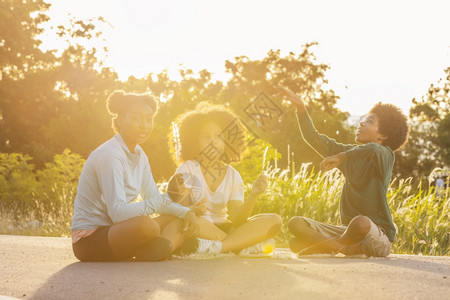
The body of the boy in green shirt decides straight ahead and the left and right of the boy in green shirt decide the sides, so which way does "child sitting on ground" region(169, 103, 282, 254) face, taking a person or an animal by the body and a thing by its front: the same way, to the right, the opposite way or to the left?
to the left

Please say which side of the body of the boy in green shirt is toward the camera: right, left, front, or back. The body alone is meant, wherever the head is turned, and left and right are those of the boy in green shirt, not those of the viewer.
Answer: left

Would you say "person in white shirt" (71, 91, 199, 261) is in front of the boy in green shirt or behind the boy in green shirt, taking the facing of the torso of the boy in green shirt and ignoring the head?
in front

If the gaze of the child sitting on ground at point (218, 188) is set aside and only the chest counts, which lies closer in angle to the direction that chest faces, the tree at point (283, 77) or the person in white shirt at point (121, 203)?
the person in white shirt

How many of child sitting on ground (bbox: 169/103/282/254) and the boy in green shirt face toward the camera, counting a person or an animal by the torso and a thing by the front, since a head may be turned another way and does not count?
1

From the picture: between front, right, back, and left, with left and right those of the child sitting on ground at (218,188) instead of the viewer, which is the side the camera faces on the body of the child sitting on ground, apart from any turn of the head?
front

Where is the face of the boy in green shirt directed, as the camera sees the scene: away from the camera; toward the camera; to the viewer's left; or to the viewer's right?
to the viewer's left

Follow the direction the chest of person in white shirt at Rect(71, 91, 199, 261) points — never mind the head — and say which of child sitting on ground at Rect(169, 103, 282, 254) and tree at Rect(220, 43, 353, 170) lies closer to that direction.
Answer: the child sitting on ground

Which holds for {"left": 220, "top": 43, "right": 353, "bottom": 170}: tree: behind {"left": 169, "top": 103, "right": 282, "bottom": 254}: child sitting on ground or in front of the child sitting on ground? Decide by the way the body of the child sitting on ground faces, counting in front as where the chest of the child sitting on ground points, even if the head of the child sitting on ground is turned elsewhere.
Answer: behind

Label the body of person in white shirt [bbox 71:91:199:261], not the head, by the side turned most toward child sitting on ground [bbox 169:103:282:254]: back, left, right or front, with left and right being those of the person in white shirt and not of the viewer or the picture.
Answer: left

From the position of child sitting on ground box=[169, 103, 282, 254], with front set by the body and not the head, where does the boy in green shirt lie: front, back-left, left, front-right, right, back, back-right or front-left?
left

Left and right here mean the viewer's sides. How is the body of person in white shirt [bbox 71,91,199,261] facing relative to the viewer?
facing the viewer and to the right of the viewer

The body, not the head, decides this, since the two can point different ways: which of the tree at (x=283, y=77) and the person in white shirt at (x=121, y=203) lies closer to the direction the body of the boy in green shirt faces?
the person in white shirt

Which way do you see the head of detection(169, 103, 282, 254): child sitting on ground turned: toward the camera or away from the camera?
toward the camera

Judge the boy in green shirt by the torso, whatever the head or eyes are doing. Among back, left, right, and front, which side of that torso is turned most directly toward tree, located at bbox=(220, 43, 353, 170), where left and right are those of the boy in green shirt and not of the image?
right
